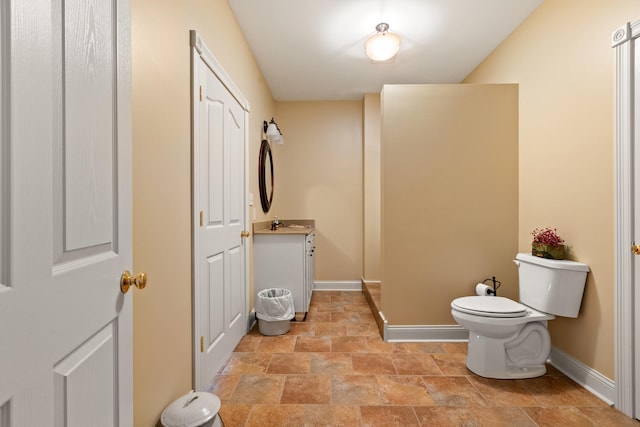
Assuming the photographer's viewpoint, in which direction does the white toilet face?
facing the viewer and to the left of the viewer

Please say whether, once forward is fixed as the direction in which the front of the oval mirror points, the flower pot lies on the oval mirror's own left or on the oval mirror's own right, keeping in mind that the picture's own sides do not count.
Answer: on the oval mirror's own right

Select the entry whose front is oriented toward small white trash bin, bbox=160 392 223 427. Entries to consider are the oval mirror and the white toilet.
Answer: the white toilet

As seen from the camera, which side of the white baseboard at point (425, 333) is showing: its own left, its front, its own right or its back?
front

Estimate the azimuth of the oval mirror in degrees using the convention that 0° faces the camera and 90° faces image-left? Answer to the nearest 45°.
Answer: approximately 270°

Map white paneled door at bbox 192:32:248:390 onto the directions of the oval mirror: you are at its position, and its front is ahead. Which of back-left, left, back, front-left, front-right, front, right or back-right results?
right

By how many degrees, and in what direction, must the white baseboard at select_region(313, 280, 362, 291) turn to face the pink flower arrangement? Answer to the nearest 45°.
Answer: approximately 45° to its left

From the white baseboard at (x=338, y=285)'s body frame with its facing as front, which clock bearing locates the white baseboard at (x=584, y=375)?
the white baseboard at (x=584, y=375) is roughly at 11 o'clock from the white baseboard at (x=338, y=285).

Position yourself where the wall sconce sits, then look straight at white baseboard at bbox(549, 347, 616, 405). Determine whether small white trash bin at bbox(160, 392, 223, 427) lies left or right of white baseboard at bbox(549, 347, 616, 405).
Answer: right

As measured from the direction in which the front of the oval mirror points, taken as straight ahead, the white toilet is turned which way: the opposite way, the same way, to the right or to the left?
the opposite way
